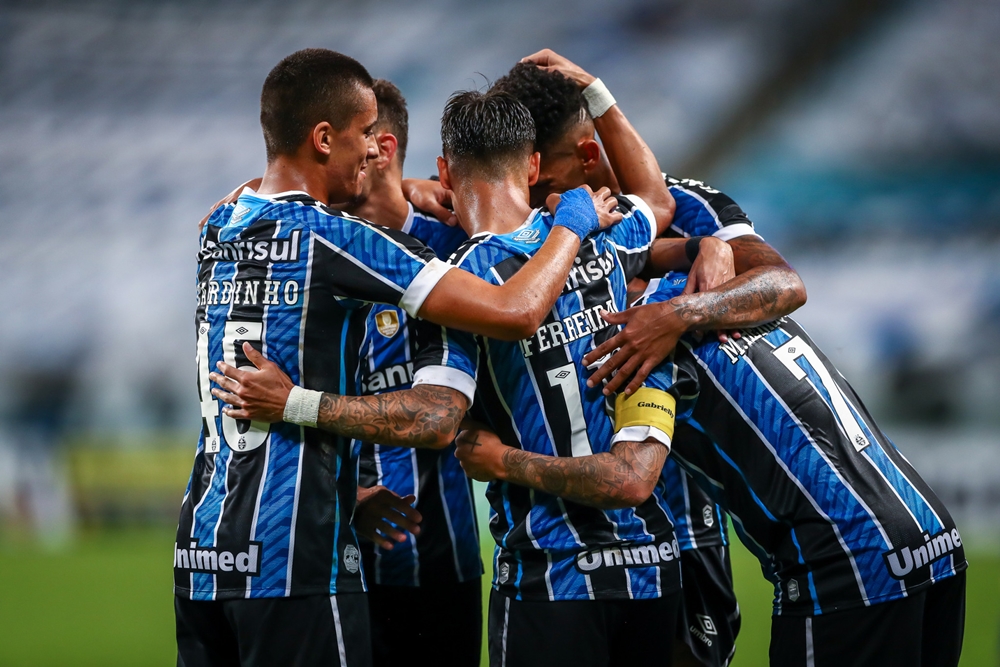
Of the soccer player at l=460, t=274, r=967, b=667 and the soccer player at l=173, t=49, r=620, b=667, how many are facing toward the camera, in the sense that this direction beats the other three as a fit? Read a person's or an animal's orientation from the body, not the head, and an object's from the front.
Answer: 0

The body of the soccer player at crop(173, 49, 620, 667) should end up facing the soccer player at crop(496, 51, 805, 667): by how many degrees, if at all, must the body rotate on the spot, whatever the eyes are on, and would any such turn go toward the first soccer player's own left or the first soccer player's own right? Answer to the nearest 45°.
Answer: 0° — they already face them

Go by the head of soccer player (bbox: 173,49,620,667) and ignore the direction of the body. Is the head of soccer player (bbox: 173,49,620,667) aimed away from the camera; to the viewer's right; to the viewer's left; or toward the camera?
to the viewer's right

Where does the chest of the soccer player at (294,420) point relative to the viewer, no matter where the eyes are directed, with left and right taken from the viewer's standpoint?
facing away from the viewer and to the right of the viewer

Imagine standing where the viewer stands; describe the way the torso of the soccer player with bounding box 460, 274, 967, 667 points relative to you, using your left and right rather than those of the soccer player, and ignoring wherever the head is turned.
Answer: facing away from the viewer and to the left of the viewer

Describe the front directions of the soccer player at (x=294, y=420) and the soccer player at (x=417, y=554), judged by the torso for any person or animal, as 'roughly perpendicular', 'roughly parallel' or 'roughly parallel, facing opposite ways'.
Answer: roughly parallel, facing opposite ways

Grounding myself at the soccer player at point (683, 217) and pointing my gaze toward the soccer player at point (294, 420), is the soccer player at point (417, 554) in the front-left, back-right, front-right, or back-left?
front-right

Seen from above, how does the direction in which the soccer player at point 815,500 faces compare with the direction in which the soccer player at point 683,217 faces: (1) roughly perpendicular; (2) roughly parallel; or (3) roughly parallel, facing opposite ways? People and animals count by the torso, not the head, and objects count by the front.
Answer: roughly perpendicular

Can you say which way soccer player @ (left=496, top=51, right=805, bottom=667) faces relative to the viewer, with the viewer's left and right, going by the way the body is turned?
facing the viewer and to the left of the viewer

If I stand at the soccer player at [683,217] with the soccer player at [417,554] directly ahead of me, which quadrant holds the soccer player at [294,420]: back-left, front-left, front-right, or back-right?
front-left

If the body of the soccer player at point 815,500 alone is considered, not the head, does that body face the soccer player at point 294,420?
no

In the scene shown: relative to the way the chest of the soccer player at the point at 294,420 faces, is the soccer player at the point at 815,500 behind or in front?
in front

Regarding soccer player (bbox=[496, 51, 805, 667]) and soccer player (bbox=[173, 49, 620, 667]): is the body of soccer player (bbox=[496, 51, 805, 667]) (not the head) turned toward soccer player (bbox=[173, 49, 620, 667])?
yes

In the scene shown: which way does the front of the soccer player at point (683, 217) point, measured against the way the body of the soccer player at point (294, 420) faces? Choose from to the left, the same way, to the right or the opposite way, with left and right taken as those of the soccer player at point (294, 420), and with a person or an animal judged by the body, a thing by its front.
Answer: the opposite way

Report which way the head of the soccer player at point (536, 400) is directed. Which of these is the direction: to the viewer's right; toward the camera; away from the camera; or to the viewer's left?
away from the camera

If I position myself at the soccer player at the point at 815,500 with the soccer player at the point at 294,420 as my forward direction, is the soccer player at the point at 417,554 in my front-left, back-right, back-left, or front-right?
front-right

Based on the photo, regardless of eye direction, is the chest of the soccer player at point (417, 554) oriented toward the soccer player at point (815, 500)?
no
